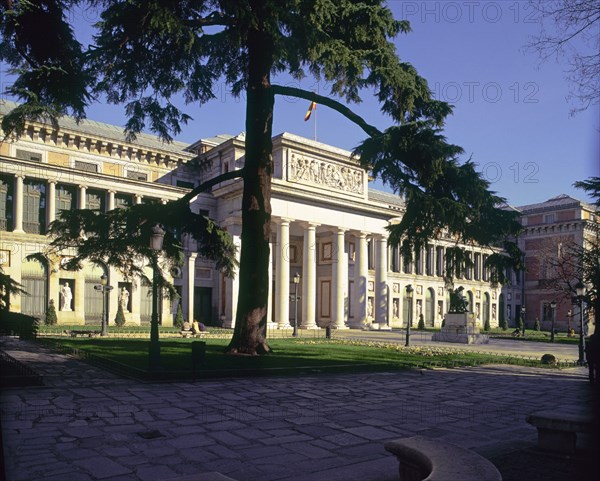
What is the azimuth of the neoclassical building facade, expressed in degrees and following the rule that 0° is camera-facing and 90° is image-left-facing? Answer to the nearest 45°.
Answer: approximately 315°

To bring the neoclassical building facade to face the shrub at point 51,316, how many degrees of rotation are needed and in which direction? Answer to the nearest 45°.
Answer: approximately 90° to its right

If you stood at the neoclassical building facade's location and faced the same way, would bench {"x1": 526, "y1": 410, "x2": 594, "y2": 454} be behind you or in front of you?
in front

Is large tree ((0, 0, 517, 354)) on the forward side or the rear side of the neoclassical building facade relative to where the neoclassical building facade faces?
on the forward side

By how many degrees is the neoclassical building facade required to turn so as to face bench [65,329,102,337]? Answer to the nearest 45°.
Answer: approximately 45° to its right

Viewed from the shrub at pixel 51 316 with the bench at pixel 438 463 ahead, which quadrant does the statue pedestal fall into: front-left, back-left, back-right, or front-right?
front-left
